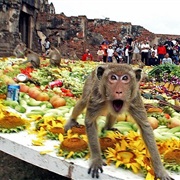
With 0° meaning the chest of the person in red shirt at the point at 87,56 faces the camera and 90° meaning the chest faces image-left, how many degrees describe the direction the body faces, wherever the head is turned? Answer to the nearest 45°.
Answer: approximately 0°

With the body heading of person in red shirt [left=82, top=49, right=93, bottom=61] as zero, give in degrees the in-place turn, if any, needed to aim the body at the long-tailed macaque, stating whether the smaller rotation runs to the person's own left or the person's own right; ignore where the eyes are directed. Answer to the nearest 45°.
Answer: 0° — they already face it

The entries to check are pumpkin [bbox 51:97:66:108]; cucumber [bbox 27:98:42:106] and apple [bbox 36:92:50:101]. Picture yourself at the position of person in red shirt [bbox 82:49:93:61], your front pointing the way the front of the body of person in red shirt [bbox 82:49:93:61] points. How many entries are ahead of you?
3

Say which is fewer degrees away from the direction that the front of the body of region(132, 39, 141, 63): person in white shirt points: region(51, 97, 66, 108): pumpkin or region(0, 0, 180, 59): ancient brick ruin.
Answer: the pumpkin

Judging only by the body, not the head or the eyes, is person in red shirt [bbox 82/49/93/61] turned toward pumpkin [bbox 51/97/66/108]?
yes

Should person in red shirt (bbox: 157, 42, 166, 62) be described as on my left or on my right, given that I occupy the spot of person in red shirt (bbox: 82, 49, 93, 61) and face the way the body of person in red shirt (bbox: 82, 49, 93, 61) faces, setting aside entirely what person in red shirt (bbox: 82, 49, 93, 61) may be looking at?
on my left

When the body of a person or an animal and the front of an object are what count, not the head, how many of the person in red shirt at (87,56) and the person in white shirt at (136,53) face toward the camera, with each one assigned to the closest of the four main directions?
2

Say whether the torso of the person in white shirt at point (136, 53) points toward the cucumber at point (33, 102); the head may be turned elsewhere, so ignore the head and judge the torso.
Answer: yes

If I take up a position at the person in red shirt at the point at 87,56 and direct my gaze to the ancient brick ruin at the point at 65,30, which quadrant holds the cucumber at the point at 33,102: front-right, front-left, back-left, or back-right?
back-left
